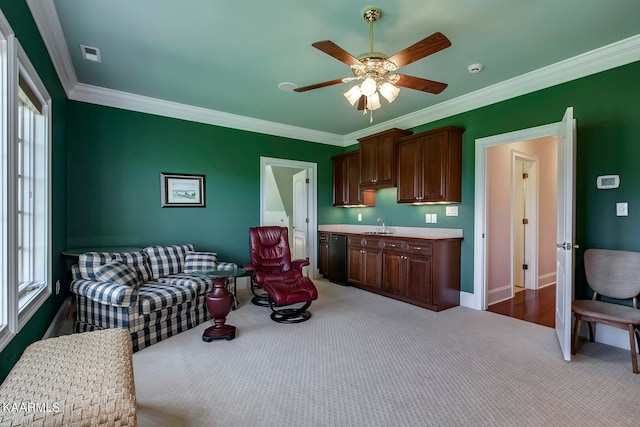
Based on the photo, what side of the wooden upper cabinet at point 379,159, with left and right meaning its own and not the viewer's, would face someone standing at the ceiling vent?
front

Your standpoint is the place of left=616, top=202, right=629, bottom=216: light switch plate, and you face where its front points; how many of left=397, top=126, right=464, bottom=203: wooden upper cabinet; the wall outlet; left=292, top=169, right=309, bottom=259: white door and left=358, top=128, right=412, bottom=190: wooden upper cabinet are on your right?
4

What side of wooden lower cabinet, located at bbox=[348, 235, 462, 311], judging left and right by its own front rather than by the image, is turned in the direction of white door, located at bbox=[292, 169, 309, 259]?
right

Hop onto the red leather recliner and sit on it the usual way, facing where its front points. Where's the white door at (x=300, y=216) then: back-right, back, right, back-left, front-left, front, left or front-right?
back-left

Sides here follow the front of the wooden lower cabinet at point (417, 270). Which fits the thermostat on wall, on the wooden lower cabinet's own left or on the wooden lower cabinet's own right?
on the wooden lower cabinet's own left

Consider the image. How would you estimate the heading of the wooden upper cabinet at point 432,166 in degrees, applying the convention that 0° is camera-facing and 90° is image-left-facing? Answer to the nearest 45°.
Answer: approximately 45°

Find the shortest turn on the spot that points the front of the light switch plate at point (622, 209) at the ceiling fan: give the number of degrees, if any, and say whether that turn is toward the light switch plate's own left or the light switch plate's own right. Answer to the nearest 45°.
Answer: approximately 45° to the light switch plate's own right

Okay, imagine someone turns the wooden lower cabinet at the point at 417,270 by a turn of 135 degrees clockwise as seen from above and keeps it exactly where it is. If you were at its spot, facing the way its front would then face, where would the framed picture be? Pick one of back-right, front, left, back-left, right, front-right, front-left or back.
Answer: left

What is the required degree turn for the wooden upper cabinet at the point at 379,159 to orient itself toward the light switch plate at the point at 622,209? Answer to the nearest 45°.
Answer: approximately 90° to its left

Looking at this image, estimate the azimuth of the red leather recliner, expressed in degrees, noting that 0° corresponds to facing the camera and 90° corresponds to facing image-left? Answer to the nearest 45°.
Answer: approximately 315°

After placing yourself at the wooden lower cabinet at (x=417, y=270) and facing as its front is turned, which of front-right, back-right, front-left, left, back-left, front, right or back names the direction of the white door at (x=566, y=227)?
left

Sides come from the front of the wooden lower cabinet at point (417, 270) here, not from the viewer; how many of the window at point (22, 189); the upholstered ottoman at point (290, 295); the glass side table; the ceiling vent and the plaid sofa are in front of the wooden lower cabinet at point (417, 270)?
5
